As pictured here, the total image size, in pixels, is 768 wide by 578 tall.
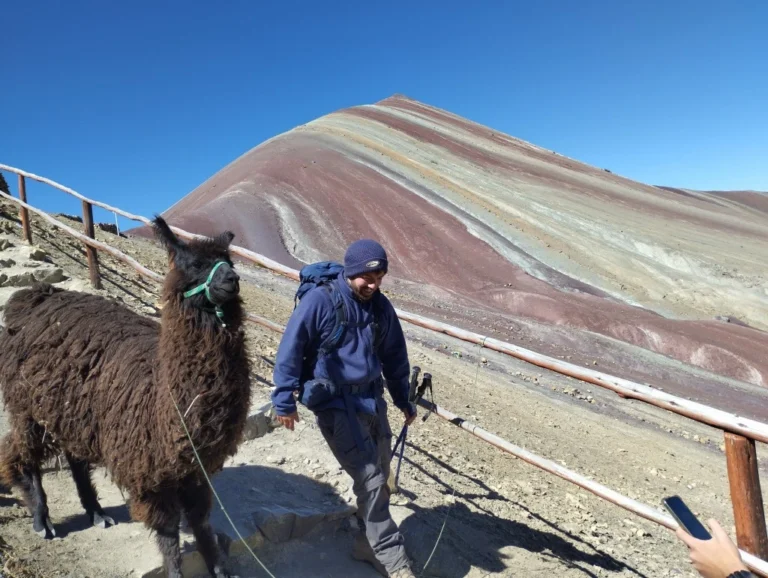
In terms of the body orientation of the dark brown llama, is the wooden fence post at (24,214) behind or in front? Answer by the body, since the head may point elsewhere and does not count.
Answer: behind

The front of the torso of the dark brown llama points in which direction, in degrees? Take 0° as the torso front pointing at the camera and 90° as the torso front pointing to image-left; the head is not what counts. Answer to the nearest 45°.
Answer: approximately 315°

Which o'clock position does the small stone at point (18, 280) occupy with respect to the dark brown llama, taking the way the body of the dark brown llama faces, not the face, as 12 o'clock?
The small stone is roughly at 7 o'clock from the dark brown llama.

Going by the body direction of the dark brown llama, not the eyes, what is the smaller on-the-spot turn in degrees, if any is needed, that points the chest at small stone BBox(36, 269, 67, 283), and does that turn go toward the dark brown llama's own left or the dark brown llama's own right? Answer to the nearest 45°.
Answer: approximately 135° to the dark brown llama's own left

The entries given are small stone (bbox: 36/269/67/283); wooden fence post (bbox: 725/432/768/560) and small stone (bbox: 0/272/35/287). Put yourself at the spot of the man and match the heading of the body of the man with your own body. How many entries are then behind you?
2

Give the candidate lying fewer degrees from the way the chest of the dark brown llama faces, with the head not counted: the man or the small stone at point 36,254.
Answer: the man

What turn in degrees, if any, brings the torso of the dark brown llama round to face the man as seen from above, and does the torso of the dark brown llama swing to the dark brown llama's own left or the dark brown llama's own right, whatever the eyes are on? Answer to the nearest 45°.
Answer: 0° — it already faces them

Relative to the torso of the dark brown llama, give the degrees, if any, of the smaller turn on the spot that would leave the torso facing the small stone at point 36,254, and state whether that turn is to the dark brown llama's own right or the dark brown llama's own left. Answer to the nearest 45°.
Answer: approximately 135° to the dark brown llama's own left

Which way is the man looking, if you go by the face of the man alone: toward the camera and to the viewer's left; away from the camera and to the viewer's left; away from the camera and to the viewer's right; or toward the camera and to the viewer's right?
toward the camera and to the viewer's right

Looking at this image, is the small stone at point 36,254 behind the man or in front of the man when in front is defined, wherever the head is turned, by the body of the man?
behind
